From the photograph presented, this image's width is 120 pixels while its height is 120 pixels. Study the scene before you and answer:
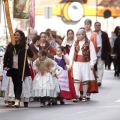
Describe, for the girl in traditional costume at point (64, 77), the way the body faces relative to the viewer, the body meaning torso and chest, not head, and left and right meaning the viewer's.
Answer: facing the viewer and to the left of the viewer

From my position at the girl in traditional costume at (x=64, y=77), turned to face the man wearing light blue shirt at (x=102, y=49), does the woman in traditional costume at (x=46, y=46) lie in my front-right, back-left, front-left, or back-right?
front-left

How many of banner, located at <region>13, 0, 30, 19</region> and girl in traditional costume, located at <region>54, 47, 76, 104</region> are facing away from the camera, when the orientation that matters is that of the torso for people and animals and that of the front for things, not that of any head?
0

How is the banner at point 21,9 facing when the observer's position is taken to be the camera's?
facing the viewer

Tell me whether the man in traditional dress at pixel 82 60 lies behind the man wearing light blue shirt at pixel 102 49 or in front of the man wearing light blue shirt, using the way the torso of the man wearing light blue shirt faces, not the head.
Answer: in front

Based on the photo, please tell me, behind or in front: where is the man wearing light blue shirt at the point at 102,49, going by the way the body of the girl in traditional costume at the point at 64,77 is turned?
behind
